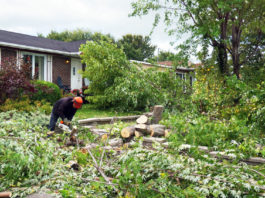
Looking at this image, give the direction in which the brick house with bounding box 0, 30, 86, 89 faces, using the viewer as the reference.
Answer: facing the viewer and to the right of the viewer

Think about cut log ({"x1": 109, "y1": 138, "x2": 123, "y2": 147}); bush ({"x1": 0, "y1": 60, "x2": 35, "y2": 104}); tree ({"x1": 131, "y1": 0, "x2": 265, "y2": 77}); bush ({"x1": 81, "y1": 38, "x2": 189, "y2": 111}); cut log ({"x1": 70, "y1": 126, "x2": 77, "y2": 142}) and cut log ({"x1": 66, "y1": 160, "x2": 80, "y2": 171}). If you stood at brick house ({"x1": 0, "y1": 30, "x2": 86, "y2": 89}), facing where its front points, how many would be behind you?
0

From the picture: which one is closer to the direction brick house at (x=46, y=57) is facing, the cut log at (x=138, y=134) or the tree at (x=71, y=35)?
the cut log

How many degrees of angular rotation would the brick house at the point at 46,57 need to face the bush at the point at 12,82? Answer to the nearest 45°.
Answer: approximately 45° to its right

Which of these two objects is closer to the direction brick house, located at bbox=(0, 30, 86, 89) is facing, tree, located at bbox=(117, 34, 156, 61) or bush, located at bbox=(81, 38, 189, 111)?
the bush

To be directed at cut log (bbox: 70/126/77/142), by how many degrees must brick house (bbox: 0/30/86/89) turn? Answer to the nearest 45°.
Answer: approximately 45° to its right

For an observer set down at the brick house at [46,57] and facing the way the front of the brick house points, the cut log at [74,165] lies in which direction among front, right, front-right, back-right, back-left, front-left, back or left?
front-right

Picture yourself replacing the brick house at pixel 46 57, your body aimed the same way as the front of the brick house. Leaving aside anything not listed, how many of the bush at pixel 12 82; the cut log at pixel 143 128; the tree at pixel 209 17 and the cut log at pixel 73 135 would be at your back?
0

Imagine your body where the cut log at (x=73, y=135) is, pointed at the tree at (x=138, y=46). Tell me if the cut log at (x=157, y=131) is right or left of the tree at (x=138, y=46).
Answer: right

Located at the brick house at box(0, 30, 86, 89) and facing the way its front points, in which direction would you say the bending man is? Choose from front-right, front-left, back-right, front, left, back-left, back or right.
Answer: front-right

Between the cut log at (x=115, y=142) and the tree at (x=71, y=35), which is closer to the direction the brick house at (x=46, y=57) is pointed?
the cut log

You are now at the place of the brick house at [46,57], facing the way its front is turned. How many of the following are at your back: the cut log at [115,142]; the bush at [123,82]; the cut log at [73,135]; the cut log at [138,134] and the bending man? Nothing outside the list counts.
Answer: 0

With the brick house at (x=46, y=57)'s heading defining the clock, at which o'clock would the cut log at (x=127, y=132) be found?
The cut log is roughly at 1 o'clock from the brick house.

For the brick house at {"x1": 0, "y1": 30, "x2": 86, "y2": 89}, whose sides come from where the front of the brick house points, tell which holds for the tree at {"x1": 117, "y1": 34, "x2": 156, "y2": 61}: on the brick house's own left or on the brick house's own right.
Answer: on the brick house's own left
